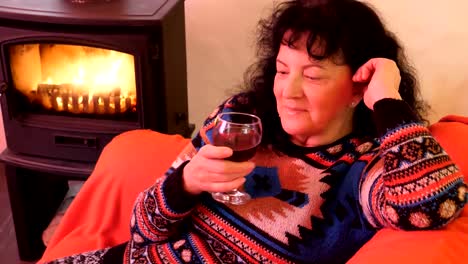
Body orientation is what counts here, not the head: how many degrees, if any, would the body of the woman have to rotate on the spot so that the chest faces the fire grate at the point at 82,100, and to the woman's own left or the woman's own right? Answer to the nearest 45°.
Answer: approximately 90° to the woman's own right

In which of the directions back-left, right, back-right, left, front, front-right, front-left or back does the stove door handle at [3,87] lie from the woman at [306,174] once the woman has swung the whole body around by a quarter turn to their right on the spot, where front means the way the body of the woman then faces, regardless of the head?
front

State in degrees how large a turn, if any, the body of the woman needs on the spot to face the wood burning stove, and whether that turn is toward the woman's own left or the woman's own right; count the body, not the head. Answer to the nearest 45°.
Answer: approximately 90° to the woman's own right

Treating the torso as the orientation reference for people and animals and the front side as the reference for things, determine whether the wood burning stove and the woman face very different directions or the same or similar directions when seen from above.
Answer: same or similar directions

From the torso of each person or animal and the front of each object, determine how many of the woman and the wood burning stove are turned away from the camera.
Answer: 0

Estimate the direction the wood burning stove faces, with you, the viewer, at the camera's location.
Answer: facing the viewer and to the left of the viewer

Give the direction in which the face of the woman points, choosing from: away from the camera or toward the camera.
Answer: toward the camera

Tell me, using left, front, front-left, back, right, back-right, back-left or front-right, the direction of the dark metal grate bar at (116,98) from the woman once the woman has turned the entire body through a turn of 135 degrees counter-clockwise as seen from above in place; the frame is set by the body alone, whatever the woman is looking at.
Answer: back-left
